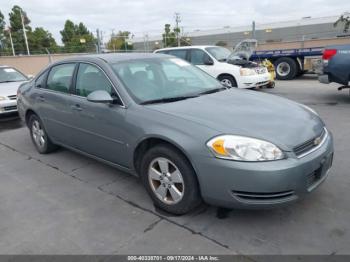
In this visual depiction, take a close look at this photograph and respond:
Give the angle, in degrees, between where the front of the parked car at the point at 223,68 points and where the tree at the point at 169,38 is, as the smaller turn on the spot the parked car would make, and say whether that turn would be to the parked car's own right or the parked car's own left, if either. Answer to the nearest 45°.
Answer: approximately 135° to the parked car's own left

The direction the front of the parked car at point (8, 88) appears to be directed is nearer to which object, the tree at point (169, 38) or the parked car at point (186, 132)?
the parked car

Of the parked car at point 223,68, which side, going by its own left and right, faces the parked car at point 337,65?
front

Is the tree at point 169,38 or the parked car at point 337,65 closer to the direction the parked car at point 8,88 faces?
the parked car

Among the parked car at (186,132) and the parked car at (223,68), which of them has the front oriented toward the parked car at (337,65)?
the parked car at (223,68)

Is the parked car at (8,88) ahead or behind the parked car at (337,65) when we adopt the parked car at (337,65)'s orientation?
behind

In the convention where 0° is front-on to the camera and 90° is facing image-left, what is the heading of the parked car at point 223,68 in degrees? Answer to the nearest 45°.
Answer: approximately 315°

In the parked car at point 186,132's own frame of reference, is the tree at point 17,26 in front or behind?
behind

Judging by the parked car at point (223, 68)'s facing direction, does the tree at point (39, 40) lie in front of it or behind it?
behind

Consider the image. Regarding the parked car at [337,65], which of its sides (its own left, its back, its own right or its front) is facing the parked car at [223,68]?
back
